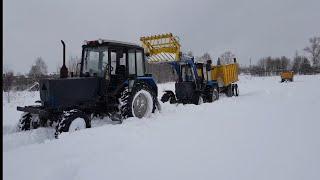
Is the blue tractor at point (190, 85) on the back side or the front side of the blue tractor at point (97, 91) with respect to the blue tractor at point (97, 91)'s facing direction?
on the back side

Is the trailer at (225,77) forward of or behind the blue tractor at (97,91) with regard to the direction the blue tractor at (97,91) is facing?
behind
